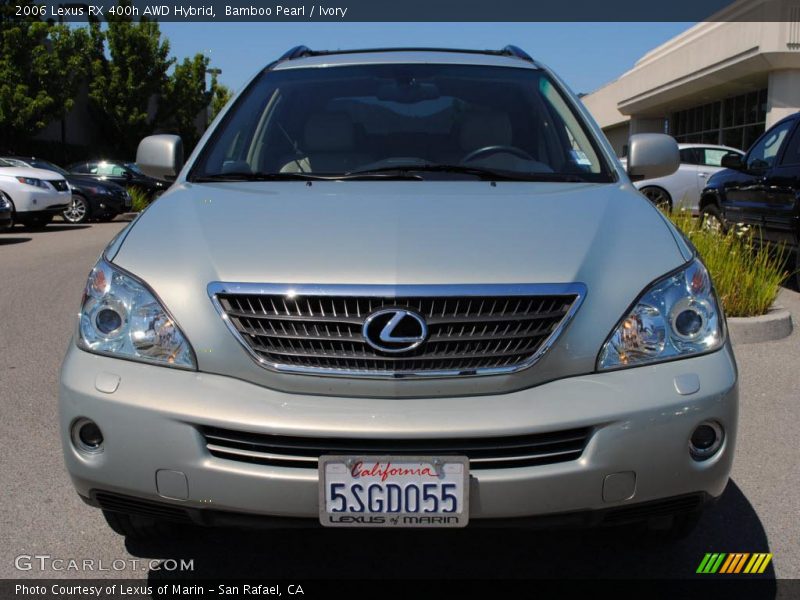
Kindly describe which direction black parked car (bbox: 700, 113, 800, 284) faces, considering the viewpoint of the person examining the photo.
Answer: facing away from the viewer and to the left of the viewer

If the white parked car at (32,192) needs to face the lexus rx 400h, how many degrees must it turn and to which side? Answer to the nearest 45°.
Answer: approximately 45° to its right

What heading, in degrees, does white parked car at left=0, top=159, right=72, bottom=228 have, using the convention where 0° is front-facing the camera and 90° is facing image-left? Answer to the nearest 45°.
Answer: approximately 315°

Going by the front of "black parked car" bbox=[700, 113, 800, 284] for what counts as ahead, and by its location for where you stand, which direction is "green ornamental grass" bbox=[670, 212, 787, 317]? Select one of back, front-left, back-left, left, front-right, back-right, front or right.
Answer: back-left

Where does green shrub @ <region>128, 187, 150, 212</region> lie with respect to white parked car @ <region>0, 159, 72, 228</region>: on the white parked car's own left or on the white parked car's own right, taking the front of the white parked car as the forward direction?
on the white parked car's own left

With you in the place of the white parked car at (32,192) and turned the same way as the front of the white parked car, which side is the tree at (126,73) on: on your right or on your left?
on your left

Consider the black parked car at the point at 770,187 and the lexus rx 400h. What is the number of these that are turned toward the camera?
1

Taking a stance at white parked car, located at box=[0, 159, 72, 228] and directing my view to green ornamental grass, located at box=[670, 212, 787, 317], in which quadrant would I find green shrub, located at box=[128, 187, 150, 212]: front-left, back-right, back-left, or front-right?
back-left

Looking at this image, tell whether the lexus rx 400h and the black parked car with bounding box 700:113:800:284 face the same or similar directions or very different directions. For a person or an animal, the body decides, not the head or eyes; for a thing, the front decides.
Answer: very different directions
